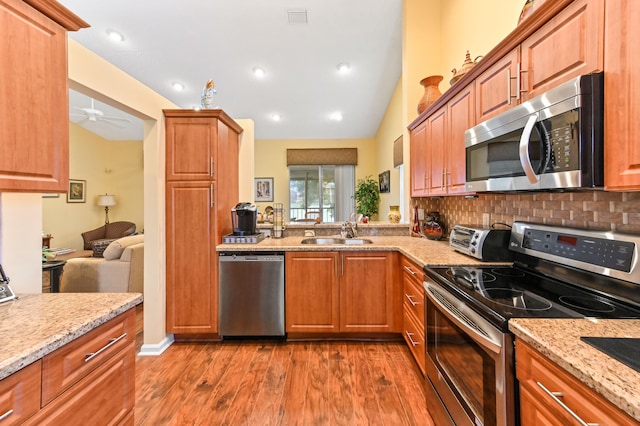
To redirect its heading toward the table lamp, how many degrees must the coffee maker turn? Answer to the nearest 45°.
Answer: approximately 135° to its right

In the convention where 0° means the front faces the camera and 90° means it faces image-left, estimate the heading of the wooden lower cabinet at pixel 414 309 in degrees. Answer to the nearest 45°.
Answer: approximately 90°

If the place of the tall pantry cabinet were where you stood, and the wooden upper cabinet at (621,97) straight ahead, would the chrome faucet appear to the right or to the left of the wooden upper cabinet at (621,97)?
left

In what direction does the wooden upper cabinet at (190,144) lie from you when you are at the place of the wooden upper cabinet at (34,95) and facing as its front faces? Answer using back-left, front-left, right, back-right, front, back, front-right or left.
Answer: left

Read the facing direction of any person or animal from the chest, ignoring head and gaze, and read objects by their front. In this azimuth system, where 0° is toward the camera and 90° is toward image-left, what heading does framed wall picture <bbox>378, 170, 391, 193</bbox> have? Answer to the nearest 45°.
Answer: approximately 45°

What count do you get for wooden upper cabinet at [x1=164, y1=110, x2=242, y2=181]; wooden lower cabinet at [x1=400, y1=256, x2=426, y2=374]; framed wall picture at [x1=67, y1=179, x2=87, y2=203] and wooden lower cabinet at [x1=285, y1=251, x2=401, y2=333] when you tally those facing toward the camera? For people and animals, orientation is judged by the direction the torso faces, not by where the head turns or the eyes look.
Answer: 3

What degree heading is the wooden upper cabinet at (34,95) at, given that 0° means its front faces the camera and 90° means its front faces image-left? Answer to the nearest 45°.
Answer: approximately 315°

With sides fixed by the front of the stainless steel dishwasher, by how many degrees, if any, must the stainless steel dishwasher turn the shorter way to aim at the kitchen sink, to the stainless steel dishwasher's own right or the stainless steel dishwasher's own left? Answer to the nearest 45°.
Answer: approximately 90° to the stainless steel dishwasher's own left

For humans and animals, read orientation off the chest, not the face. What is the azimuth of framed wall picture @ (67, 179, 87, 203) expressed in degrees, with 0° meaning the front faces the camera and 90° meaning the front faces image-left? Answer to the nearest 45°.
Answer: approximately 0°

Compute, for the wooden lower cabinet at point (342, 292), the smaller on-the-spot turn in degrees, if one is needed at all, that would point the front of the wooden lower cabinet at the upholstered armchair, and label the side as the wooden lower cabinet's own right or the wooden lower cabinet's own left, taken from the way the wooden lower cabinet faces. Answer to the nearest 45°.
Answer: approximately 90° to the wooden lower cabinet's own right

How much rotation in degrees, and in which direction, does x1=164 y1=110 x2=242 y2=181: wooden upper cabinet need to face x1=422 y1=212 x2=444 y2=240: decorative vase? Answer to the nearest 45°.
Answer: approximately 90° to its left

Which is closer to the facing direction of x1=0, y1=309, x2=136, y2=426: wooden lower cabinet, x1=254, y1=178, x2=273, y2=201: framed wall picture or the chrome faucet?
the chrome faucet
